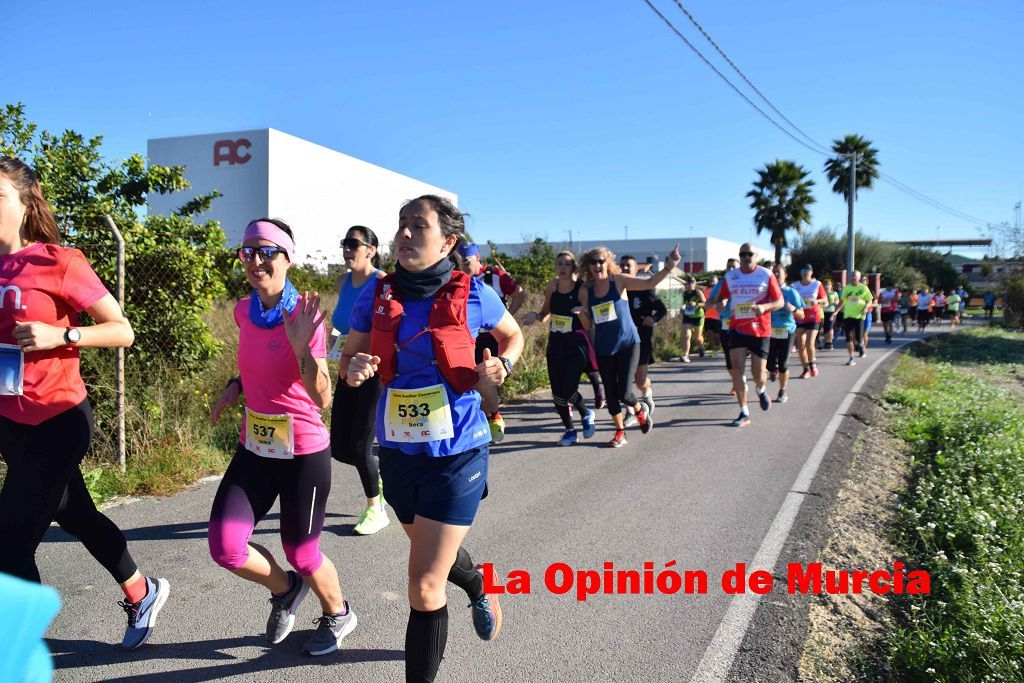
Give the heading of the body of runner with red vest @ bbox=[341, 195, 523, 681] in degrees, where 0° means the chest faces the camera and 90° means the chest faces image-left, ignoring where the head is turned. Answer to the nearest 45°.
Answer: approximately 45°

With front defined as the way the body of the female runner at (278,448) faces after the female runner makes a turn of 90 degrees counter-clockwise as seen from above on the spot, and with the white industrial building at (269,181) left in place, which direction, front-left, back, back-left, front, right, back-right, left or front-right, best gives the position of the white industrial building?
back-left

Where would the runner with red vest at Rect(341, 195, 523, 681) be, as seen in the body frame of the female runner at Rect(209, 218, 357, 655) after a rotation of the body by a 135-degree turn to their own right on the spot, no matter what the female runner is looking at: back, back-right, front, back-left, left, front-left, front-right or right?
back-right

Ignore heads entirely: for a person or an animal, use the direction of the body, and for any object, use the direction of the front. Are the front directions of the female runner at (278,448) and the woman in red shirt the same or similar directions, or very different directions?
same or similar directions

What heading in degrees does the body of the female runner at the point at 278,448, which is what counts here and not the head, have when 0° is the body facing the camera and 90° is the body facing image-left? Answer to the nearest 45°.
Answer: approximately 45°

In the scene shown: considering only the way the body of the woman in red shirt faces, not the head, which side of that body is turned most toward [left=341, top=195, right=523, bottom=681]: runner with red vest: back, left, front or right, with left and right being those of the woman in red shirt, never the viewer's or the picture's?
left

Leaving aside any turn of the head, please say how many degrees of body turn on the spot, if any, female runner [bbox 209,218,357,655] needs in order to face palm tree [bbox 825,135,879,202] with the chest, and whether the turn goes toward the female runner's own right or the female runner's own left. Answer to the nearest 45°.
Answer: approximately 180°

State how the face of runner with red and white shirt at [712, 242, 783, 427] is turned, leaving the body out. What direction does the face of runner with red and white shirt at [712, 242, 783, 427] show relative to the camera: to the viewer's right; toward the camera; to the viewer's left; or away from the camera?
toward the camera

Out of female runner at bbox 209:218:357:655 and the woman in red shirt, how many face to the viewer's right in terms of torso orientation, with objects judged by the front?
0

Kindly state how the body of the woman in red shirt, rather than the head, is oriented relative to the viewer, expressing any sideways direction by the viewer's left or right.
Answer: facing the viewer and to the left of the viewer

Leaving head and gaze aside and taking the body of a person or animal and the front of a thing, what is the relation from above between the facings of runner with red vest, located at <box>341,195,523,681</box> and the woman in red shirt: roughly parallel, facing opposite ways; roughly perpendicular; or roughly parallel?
roughly parallel

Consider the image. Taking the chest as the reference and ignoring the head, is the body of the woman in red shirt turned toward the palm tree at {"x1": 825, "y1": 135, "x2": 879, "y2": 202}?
no

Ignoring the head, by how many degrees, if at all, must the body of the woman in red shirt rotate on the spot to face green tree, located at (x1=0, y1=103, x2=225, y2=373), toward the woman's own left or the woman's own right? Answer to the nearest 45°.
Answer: approximately 135° to the woman's own right

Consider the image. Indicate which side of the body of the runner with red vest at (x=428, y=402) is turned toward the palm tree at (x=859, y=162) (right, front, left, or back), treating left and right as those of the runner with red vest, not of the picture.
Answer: back

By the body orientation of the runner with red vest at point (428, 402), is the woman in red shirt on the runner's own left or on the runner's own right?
on the runner's own right

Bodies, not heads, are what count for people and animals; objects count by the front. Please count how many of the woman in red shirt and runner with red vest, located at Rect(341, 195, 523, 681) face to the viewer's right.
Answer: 0
